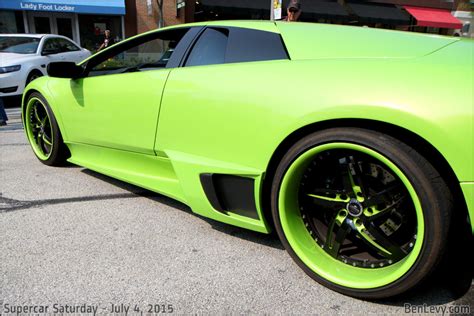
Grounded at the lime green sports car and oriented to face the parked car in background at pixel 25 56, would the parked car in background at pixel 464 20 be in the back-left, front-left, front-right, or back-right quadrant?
front-right

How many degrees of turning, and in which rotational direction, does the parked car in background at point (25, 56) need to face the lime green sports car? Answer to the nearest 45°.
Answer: approximately 45° to its left

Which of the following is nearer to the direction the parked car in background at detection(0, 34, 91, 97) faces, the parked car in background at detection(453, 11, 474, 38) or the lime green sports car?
the lime green sports car

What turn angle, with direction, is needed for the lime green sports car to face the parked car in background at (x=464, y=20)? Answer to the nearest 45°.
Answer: approximately 90° to its right

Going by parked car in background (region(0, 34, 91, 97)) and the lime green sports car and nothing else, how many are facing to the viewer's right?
0

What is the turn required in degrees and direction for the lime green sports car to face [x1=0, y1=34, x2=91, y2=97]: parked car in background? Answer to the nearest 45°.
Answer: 0° — it already faces it

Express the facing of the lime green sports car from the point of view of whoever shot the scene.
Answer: facing away from the viewer and to the left of the viewer

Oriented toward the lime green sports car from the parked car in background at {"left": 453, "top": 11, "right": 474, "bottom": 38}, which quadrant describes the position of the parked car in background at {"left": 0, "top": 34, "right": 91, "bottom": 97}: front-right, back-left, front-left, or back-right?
front-right
